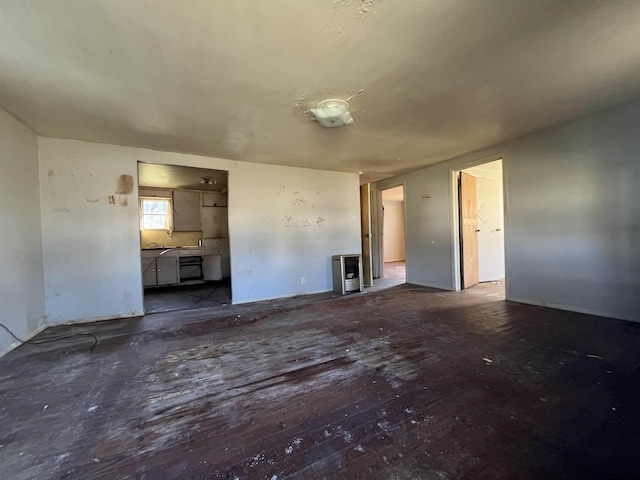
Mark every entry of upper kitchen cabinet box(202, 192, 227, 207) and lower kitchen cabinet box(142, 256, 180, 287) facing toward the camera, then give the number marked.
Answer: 2

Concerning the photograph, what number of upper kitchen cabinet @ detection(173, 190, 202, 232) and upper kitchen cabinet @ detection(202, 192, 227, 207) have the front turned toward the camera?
2

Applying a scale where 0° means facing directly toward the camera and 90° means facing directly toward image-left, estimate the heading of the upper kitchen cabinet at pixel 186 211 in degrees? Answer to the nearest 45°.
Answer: approximately 0°

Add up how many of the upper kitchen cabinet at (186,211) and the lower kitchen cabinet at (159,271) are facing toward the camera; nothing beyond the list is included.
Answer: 2

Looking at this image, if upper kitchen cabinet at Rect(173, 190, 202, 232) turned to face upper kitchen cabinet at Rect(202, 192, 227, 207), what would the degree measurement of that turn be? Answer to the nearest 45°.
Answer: approximately 90° to its left

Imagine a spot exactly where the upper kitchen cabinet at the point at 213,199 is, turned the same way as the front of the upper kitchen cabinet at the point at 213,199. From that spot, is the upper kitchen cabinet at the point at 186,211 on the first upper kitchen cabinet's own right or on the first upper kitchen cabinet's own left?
on the first upper kitchen cabinet's own right
